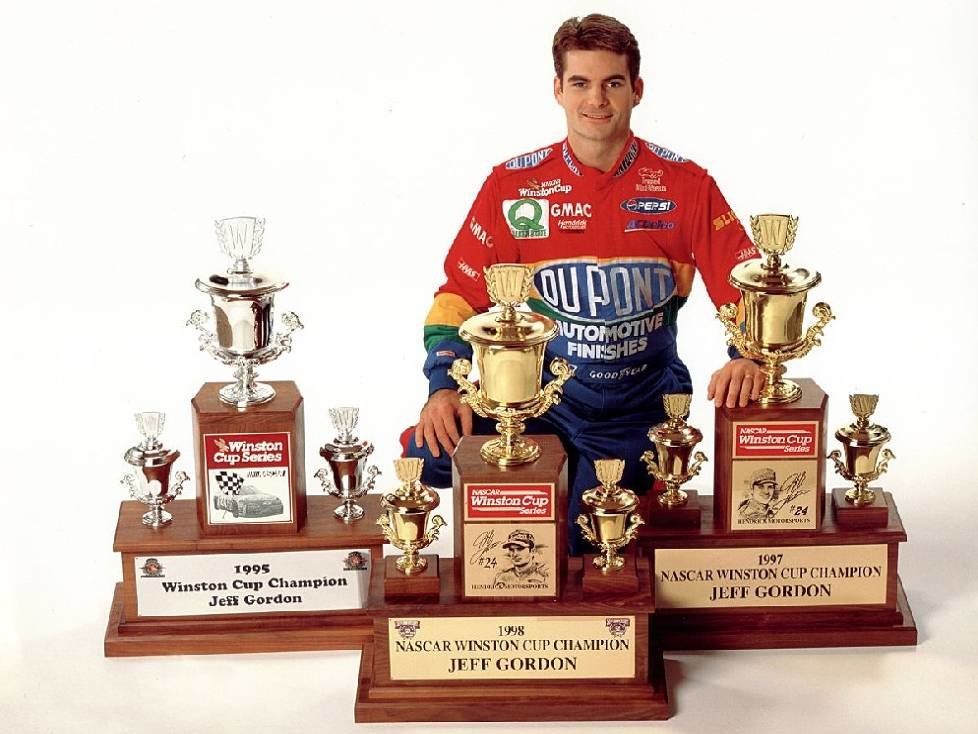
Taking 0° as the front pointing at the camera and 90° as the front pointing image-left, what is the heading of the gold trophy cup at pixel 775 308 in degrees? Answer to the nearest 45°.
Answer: approximately 0°

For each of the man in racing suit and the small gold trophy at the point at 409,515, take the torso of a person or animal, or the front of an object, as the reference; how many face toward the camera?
2

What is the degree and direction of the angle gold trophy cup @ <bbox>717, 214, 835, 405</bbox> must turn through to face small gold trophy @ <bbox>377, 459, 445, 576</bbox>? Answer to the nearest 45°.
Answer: approximately 45° to its right

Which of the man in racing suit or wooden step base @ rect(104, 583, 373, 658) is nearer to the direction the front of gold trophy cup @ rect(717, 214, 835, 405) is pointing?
the wooden step base
